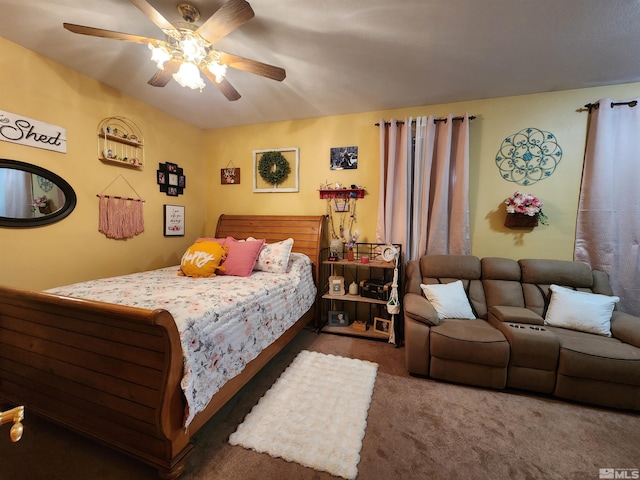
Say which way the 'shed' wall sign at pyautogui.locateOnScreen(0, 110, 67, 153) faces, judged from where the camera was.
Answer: facing the viewer and to the right of the viewer

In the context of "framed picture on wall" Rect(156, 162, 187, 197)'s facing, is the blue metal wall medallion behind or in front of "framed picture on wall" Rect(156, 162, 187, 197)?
in front

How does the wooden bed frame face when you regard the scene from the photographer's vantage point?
facing the viewer and to the left of the viewer

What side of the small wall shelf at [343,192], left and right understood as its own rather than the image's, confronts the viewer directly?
front

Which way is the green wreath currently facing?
toward the camera

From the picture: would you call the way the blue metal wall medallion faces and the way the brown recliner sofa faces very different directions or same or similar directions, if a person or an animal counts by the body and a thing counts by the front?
same or similar directions

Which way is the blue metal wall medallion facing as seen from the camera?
toward the camera

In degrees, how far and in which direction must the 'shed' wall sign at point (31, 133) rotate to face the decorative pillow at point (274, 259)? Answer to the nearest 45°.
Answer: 0° — it already faces it

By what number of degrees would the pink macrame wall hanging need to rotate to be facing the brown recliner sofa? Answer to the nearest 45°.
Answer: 0° — it already faces it

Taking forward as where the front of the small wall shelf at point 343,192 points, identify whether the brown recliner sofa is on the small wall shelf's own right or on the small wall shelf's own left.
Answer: on the small wall shelf's own left

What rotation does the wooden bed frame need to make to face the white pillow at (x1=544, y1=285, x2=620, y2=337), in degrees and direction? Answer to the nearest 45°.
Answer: approximately 135° to its left

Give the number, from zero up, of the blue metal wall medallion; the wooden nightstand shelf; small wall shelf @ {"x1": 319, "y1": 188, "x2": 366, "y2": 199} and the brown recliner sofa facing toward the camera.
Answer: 4
